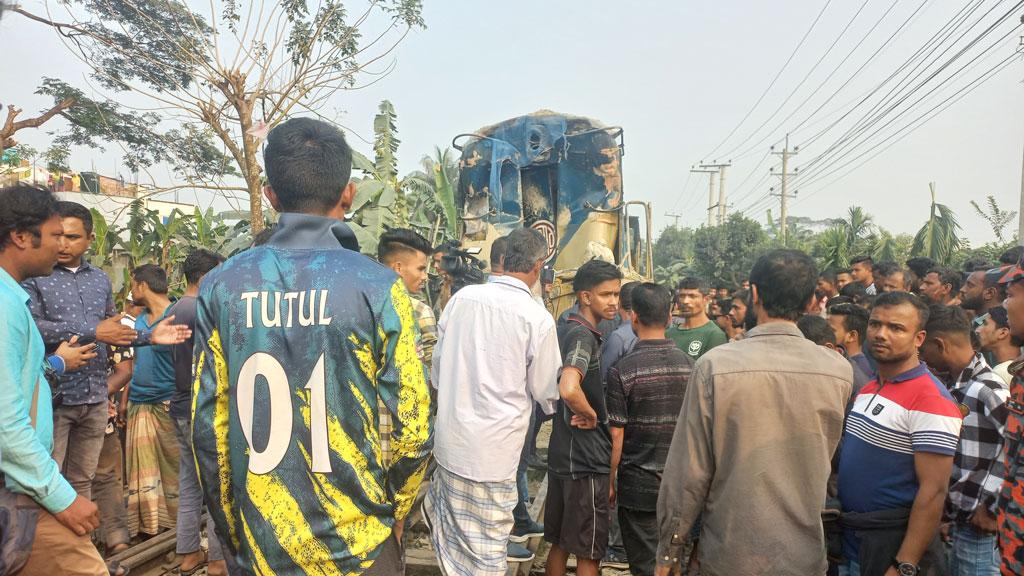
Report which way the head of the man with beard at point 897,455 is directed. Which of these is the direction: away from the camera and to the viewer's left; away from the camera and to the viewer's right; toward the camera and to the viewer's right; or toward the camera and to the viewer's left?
toward the camera and to the viewer's left

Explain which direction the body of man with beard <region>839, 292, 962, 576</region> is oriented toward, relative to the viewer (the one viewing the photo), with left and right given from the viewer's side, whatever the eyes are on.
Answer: facing the viewer and to the left of the viewer

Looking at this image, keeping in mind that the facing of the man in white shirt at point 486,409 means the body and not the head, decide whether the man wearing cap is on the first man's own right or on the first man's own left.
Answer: on the first man's own right

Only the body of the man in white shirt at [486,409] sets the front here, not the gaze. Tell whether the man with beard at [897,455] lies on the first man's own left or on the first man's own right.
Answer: on the first man's own right

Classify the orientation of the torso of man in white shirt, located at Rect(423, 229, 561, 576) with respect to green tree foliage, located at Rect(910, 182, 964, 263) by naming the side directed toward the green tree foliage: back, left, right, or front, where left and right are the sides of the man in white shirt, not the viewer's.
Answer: front

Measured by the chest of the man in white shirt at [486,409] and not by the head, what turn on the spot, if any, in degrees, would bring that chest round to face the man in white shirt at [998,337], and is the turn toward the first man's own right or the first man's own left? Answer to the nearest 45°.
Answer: approximately 45° to the first man's own right

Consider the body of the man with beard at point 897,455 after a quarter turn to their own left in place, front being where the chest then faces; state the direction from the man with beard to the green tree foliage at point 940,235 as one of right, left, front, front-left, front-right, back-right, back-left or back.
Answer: back-left

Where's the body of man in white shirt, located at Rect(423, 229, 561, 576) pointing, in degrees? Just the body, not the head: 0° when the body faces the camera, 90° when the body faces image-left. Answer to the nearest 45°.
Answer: approximately 225°

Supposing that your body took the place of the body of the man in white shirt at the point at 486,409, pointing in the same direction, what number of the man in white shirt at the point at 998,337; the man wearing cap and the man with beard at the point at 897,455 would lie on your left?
0

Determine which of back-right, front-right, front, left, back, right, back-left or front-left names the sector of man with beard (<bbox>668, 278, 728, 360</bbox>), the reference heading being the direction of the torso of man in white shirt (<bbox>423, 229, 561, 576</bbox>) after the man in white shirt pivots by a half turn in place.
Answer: back

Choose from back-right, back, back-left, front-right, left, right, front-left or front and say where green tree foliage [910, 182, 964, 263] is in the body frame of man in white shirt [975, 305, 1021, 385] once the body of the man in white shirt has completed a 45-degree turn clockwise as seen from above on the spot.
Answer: front-right
